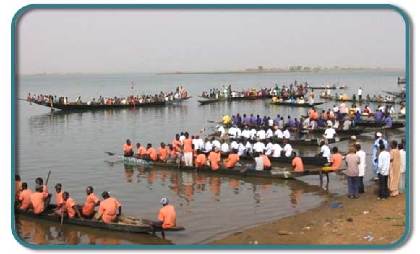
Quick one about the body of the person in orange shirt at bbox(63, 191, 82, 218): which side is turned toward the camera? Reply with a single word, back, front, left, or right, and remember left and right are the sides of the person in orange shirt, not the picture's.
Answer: left

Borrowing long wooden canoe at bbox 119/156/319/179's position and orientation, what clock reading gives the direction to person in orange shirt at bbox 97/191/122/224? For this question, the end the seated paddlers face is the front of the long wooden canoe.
The person in orange shirt is roughly at 10 o'clock from the long wooden canoe.

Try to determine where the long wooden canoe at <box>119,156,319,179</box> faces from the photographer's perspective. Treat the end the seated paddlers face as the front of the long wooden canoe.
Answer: facing to the left of the viewer

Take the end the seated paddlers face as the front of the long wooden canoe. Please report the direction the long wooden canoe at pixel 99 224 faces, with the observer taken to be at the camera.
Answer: facing to the left of the viewer

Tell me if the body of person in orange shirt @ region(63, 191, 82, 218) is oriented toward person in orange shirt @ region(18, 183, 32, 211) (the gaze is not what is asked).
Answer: yes

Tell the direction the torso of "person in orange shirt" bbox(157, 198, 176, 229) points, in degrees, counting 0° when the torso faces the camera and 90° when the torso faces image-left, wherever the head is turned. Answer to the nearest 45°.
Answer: approximately 135°
